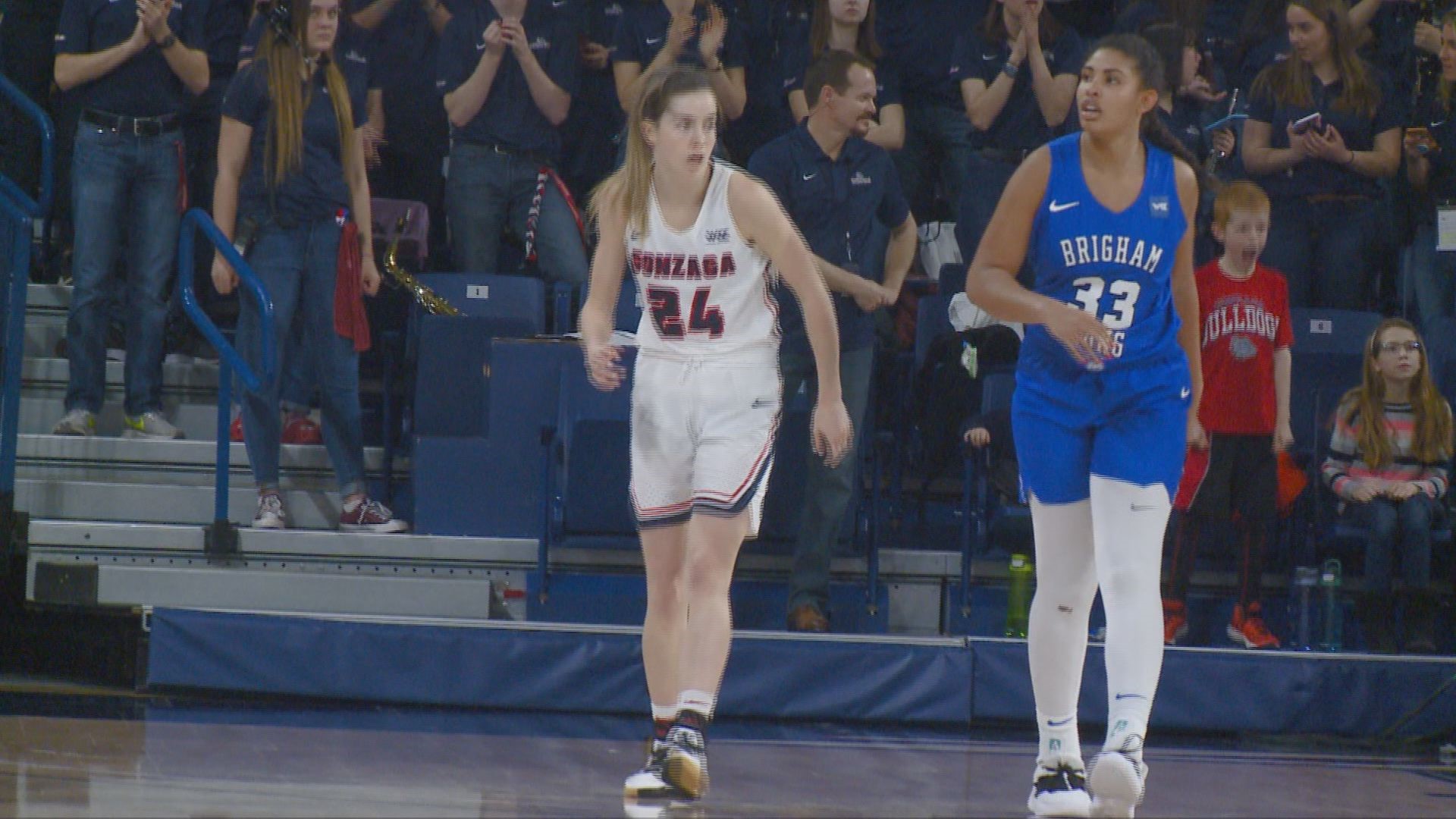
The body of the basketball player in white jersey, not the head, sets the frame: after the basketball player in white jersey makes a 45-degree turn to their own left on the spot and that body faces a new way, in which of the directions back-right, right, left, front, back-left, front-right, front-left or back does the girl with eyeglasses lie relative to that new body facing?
left

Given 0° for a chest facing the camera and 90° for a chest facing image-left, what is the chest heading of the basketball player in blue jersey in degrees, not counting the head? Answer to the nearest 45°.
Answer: approximately 0°

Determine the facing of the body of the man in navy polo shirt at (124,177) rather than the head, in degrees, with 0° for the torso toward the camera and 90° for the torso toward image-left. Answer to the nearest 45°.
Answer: approximately 0°

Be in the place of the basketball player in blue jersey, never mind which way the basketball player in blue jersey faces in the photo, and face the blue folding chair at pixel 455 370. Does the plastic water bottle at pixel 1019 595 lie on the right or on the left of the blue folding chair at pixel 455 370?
right

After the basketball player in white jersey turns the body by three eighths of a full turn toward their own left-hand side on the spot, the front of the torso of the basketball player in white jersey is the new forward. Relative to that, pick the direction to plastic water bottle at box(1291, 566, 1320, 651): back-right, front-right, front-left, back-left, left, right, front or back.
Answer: front

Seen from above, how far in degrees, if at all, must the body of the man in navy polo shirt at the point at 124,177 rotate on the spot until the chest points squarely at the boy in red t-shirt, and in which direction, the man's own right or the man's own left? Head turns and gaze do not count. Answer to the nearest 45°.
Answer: approximately 45° to the man's own left

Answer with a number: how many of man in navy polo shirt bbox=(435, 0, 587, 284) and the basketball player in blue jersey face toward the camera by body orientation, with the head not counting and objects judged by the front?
2

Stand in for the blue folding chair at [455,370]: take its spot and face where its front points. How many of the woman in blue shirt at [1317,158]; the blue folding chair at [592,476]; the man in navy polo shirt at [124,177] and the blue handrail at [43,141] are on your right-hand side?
2

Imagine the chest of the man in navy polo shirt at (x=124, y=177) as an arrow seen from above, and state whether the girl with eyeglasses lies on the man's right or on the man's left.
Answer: on the man's left

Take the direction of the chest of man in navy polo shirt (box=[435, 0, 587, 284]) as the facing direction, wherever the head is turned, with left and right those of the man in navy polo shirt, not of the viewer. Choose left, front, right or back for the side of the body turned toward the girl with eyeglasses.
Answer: left

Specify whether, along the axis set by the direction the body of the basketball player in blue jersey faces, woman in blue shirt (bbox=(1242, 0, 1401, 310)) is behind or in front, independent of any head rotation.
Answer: behind

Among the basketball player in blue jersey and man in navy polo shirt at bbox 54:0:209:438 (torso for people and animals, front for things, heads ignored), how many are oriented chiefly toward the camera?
2
